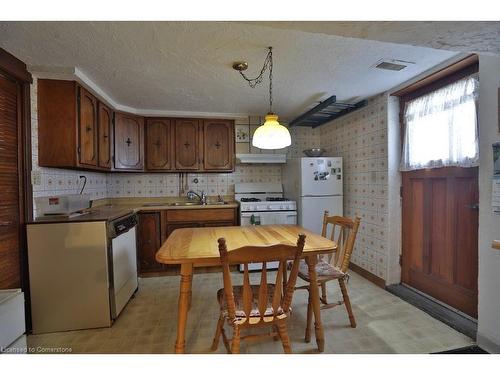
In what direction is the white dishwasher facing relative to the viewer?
to the viewer's right

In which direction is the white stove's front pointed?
toward the camera

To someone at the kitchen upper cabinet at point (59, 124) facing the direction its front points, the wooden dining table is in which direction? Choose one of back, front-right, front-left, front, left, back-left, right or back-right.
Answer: front-right

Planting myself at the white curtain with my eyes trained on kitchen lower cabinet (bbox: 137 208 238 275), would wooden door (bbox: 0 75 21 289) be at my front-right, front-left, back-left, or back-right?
front-left

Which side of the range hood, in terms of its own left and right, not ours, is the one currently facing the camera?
front

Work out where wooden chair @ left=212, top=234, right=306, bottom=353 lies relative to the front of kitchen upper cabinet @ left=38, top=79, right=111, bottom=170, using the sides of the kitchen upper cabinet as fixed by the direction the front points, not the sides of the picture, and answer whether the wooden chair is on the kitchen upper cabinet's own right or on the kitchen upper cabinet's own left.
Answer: on the kitchen upper cabinet's own right

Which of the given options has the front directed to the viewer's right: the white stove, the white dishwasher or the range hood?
the white dishwasher

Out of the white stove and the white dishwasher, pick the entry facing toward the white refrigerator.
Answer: the white dishwasher

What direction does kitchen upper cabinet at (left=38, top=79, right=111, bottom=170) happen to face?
to the viewer's right

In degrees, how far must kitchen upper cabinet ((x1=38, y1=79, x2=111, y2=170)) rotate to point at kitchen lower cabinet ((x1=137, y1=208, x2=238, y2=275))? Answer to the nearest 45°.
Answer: approximately 45° to its left

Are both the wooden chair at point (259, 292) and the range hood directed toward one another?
yes

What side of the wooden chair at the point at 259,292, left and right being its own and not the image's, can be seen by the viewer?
back

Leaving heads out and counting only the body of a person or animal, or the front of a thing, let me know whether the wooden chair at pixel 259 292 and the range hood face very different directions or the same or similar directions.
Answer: very different directions
